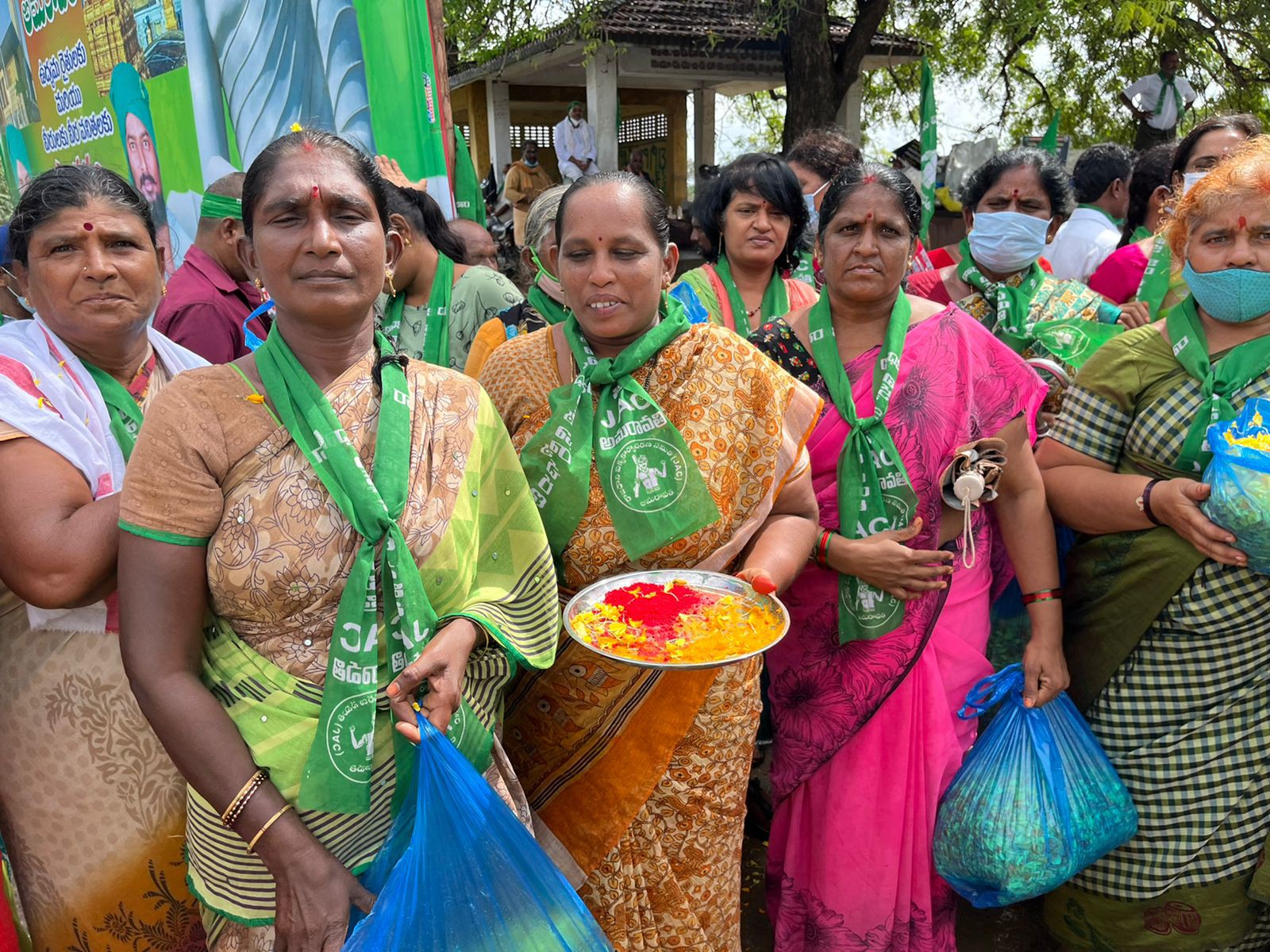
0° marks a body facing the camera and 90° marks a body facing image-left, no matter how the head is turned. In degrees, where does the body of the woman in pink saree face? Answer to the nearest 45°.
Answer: approximately 0°

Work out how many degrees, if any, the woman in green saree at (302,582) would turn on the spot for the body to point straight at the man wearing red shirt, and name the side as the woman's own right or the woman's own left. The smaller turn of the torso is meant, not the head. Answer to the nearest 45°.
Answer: approximately 180°

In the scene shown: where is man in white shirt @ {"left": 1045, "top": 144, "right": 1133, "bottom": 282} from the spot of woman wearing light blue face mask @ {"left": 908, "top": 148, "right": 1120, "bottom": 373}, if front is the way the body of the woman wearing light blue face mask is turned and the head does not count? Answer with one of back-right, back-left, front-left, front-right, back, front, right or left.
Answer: back

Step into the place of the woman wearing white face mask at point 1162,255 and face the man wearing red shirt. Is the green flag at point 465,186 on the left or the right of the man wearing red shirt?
right

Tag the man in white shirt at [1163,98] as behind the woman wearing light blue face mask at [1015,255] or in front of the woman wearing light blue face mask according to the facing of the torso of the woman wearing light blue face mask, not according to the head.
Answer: behind

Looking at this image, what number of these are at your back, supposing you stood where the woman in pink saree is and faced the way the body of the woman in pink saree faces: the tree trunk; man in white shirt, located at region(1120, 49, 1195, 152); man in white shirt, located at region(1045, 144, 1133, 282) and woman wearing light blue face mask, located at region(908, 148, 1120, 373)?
4
